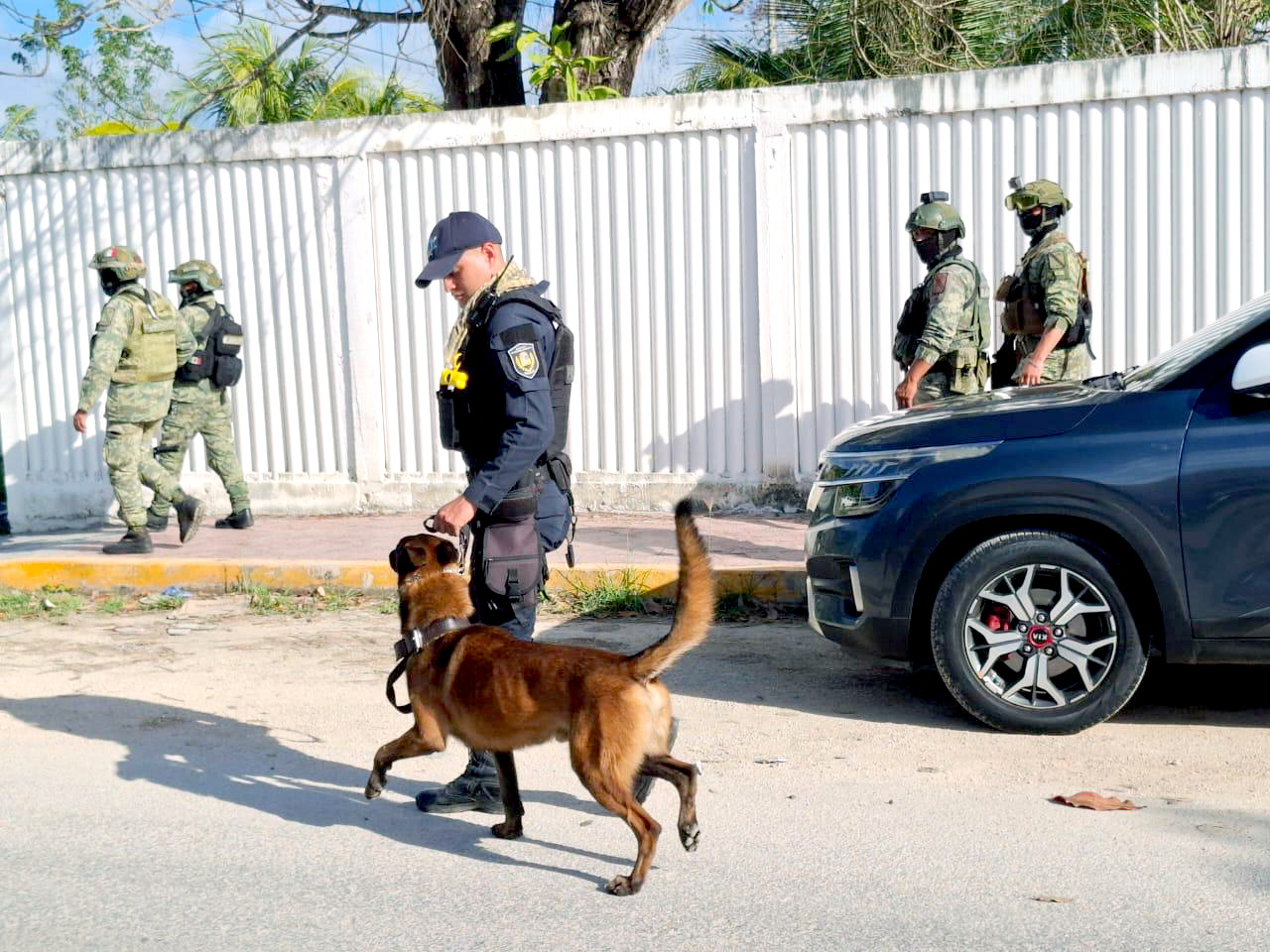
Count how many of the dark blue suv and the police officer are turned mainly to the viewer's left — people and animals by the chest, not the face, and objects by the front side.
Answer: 2

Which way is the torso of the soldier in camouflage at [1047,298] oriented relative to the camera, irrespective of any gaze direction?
to the viewer's left

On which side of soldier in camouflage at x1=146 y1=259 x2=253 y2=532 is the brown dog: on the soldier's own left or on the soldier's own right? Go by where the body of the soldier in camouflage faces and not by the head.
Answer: on the soldier's own left

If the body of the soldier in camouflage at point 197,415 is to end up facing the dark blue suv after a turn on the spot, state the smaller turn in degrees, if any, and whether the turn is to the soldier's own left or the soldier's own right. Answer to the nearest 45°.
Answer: approximately 135° to the soldier's own left

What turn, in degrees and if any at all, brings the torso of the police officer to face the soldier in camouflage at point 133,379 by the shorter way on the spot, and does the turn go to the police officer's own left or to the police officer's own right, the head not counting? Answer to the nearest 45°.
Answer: approximately 45° to the police officer's own right

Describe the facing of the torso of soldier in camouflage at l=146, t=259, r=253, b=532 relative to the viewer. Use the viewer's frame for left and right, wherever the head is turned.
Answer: facing to the left of the viewer

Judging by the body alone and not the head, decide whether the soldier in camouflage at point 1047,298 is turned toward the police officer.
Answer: no

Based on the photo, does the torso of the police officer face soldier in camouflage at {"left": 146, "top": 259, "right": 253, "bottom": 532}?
no

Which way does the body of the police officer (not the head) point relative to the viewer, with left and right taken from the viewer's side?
facing to the left of the viewer

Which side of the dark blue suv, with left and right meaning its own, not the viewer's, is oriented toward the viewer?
left

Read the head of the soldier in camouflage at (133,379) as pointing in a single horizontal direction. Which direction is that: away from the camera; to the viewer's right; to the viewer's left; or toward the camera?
to the viewer's left

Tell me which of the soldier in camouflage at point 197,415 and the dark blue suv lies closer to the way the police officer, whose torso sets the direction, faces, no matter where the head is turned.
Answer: the soldier in camouflage

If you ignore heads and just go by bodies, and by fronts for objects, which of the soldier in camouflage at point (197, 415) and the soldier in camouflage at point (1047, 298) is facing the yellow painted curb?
the soldier in camouflage at point (1047, 298)
